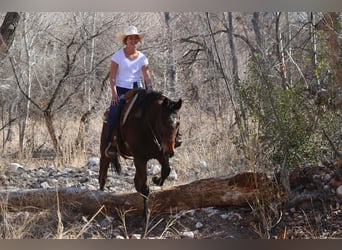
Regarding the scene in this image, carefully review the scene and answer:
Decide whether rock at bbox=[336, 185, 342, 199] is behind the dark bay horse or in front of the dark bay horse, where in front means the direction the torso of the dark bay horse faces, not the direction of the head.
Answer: in front

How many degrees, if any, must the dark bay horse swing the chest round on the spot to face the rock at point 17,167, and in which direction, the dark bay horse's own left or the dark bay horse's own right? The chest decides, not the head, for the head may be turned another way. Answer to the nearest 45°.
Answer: approximately 135° to the dark bay horse's own right

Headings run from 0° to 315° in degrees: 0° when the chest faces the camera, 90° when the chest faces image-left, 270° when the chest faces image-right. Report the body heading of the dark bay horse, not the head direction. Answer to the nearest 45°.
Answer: approximately 315°

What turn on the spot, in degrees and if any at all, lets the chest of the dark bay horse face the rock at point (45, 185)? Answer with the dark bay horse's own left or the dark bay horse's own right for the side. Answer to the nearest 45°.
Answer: approximately 135° to the dark bay horse's own right

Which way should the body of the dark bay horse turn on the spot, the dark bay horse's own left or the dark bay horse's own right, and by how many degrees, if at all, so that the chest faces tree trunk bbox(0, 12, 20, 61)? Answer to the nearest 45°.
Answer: approximately 135° to the dark bay horse's own right

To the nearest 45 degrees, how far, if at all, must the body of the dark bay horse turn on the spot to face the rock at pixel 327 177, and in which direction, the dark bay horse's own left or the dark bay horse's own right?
approximately 45° to the dark bay horse's own left

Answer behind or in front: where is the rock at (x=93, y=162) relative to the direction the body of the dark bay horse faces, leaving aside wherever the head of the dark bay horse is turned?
behind
